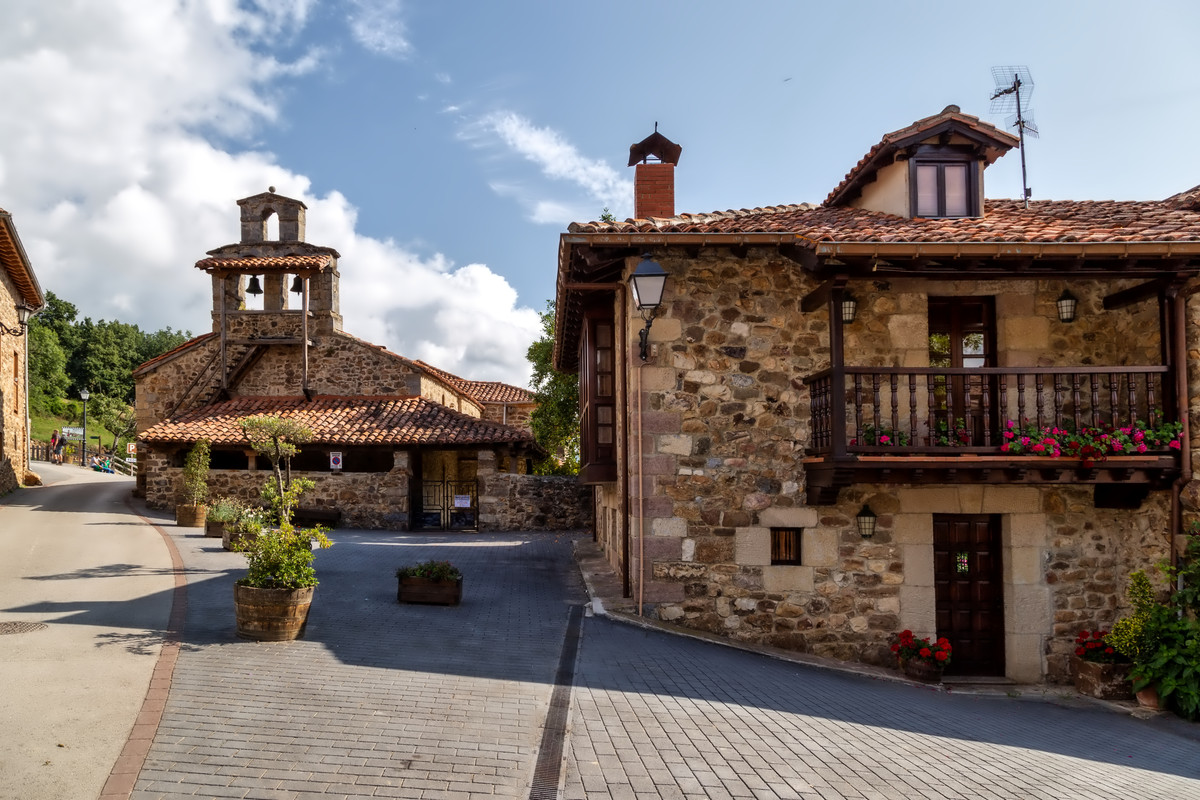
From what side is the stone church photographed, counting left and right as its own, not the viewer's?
front

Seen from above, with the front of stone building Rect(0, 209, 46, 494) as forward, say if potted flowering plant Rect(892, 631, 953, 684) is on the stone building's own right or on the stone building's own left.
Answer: on the stone building's own right

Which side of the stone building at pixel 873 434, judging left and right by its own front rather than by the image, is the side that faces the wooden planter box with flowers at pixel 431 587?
right

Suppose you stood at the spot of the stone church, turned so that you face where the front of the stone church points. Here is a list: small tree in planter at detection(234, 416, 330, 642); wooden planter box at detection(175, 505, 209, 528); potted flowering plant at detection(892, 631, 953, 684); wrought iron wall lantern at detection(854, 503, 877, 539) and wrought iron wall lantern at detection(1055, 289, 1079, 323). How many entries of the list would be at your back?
0

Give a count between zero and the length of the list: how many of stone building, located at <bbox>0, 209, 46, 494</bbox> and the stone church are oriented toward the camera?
1

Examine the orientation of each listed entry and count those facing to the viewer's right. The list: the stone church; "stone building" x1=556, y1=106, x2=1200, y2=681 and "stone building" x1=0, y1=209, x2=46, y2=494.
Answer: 1

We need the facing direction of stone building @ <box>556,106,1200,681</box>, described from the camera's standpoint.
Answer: facing the viewer

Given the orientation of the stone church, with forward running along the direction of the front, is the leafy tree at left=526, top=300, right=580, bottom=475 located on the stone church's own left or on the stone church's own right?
on the stone church's own left

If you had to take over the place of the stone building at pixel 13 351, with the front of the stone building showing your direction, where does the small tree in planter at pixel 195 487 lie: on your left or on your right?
on your right

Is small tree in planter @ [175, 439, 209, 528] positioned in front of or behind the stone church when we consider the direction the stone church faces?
in front

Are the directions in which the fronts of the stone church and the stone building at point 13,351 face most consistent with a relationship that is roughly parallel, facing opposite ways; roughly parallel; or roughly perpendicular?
roughly perpendicular

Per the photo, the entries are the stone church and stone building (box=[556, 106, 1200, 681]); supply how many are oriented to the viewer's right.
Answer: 0

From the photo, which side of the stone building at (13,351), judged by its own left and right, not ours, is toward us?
right
